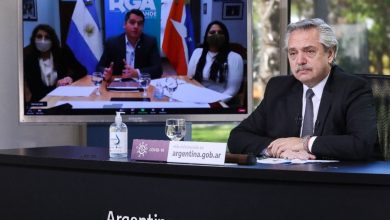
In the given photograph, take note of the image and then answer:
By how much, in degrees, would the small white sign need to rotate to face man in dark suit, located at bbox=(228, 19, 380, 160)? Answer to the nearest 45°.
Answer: approximately 135° to its left

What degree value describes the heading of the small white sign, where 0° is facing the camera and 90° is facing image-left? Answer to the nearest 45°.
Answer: approximately 0°

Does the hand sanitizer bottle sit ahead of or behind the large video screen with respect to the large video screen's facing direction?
ahead

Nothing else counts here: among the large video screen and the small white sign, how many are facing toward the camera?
2

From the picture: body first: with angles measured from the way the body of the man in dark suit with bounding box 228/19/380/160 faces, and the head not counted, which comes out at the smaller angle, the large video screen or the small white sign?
the small white sign

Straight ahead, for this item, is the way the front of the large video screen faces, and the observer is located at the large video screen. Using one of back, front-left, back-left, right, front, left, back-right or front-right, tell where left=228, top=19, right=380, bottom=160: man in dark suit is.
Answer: front-left

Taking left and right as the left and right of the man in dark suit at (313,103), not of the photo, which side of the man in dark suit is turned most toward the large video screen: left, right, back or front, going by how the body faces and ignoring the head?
right

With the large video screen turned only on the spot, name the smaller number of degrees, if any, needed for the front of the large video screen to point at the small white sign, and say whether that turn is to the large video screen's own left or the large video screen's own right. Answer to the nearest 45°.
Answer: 0° — it already faces it

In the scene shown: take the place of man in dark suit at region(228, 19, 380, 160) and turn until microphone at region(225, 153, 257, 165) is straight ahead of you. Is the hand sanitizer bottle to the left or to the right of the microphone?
right

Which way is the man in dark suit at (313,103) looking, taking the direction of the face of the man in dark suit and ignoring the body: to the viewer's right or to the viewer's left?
to the viewer's left

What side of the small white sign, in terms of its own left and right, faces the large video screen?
back
